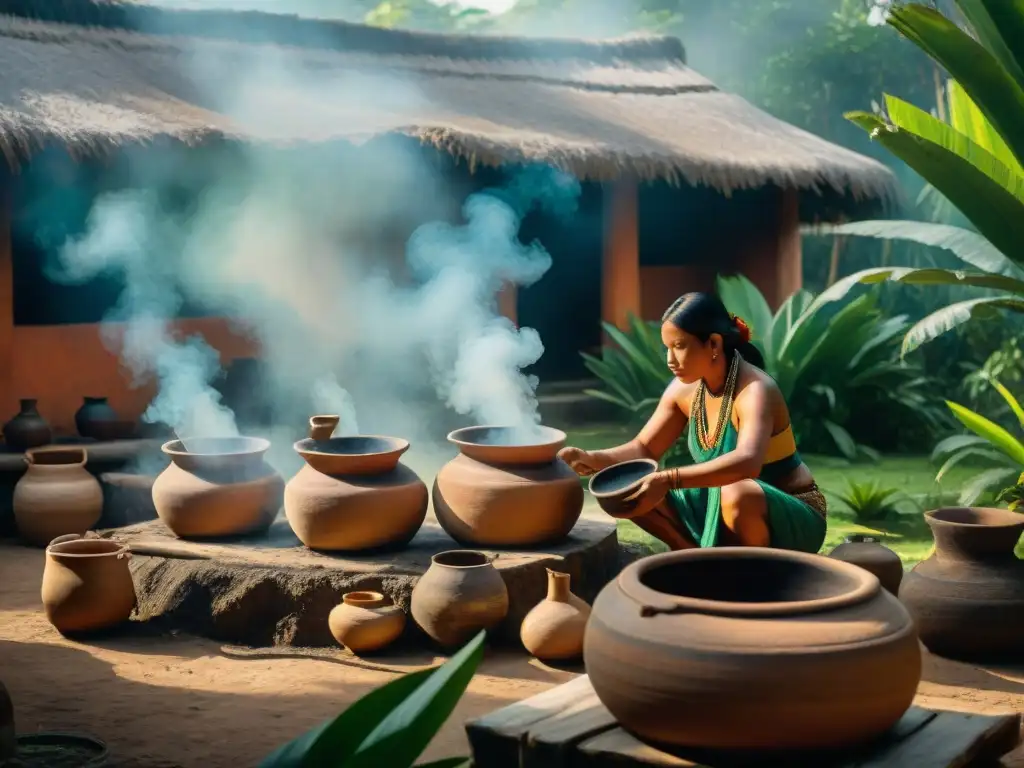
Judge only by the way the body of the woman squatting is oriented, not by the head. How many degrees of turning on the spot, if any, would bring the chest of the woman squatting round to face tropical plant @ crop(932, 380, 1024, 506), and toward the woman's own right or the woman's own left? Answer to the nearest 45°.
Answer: approximately 180°

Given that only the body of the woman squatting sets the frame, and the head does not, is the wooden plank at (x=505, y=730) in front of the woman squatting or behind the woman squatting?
in front

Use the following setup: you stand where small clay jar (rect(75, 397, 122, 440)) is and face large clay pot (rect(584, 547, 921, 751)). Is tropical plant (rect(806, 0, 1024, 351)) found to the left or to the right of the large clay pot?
left

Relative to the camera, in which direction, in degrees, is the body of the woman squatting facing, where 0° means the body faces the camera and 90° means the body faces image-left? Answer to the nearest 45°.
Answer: approximately 45°

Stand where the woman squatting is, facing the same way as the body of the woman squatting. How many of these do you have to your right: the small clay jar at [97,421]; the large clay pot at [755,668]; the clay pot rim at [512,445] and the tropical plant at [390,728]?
2

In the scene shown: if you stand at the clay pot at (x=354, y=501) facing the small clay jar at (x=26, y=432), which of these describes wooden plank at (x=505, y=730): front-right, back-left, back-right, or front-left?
back-left

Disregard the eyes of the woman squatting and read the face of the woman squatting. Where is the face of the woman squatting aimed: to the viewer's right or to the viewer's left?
to the viewer's left

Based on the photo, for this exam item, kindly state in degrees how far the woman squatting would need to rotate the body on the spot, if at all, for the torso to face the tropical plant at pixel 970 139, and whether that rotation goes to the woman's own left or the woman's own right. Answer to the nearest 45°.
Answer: approximately 180°

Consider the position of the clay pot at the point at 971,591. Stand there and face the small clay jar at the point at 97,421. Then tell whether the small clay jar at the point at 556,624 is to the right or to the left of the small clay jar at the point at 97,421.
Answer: left

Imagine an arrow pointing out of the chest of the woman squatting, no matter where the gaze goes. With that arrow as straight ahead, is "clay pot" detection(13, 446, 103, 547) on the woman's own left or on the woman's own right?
on the woman's own right

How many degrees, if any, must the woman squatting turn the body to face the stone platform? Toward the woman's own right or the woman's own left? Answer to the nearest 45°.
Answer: approximately 45° to the woman's own right
